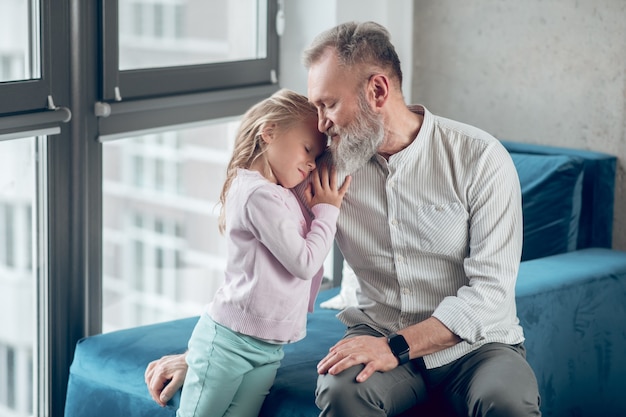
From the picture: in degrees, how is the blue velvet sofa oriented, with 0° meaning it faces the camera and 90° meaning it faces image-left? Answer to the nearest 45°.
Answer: approximately 45°

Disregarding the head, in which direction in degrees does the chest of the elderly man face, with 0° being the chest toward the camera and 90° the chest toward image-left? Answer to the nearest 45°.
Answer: approximately 45°
